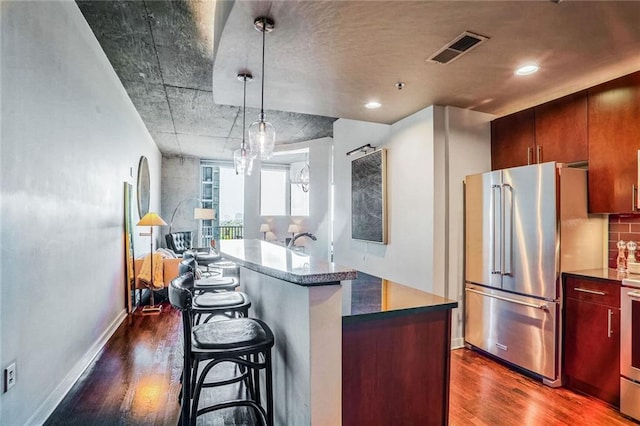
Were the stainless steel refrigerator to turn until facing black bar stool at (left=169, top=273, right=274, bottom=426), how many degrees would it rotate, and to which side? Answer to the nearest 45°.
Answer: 0° — it already faces it

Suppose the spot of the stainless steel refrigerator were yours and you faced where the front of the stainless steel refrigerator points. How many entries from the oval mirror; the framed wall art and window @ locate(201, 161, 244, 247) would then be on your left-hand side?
0

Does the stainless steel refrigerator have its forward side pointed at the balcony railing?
no

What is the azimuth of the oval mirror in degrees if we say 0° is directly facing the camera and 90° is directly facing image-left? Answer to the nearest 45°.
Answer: approximately 270°

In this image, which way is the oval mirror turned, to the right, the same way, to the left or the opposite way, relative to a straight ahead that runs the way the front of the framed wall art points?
the opposite way

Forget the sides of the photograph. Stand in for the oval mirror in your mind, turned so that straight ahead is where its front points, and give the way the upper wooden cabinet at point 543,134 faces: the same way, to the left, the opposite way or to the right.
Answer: the opposite way

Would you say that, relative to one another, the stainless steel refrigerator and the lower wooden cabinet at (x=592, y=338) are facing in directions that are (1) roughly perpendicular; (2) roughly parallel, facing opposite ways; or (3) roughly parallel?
roughly parallel

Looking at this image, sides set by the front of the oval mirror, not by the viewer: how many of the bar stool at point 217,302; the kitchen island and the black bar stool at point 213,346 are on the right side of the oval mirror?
3

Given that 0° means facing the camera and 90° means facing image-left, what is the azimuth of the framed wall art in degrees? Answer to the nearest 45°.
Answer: approximately 45°

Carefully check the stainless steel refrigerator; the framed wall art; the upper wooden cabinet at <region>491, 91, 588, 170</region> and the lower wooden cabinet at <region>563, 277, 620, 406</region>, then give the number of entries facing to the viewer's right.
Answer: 0

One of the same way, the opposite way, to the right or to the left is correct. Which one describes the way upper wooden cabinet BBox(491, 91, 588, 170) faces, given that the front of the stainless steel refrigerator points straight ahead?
the same way

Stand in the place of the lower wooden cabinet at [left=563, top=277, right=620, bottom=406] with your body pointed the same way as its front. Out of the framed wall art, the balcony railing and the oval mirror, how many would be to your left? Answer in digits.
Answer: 0

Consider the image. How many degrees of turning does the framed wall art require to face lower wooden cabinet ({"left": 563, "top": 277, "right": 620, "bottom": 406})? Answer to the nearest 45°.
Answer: approximately 90° to its left

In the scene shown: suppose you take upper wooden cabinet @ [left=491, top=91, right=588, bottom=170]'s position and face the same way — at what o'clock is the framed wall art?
The framed wall art is roughly at 2 o'clock from the upper wooden cabinet.

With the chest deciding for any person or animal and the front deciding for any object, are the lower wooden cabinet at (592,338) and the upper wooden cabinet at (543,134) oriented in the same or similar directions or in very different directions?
same or similar directions

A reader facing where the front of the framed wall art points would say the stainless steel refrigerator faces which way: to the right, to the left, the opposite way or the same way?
the same way

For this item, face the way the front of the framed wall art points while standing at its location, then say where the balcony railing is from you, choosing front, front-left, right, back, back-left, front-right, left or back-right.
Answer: right
